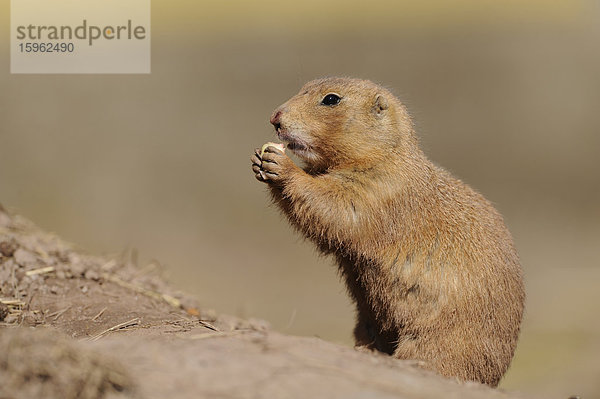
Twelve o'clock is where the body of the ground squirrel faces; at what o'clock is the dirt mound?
The dirt mound is roughly at 10 o'clock from the ground squirrel.

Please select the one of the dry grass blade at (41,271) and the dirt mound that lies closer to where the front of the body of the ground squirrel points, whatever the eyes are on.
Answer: the dry grass blade

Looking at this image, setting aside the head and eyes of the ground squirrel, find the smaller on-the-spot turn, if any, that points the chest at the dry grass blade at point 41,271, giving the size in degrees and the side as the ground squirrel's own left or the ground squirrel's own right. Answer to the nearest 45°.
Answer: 0° — it already faces it

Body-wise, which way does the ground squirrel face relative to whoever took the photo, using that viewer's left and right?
facing to the left of the viewer

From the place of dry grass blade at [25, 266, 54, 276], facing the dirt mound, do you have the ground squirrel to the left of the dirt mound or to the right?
left

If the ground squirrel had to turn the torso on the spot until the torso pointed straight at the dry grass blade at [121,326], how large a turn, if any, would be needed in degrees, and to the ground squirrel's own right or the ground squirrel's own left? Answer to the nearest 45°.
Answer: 0° — it already faces it
